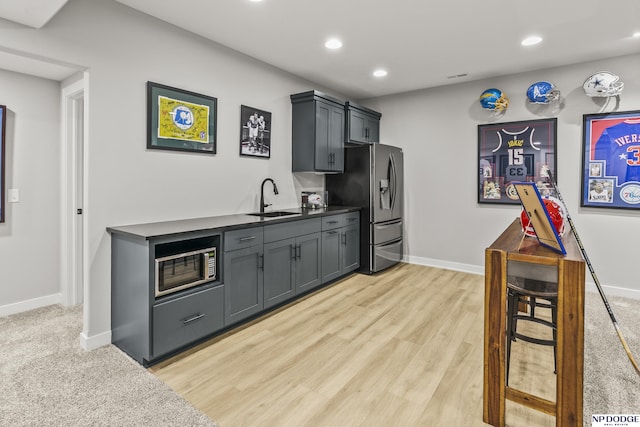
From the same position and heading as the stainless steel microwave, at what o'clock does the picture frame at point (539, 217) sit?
The picture frame is roughly at 12 o'clock from the stainless steel microwave.

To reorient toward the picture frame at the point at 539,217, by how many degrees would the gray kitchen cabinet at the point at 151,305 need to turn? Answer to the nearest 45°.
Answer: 0° — it already faces it

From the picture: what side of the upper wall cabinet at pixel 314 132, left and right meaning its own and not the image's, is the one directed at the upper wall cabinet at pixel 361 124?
left

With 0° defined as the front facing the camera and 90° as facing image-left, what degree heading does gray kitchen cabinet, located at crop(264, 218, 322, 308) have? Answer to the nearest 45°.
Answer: approximately 315°
